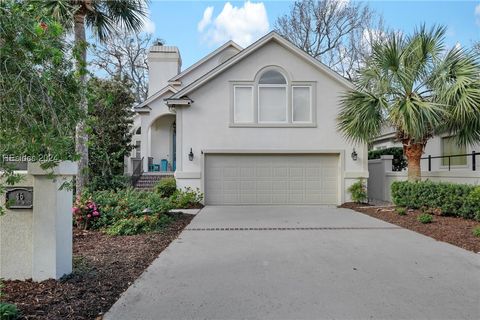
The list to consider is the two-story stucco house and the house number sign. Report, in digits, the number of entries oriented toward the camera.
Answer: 2

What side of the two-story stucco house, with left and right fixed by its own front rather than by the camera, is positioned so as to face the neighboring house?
left

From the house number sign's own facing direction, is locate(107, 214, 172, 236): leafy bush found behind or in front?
behind

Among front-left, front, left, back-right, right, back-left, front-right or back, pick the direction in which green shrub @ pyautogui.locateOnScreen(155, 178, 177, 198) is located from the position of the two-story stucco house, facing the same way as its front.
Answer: right

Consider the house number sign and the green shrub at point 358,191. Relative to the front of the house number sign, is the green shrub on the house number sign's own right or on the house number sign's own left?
on the house number sign's own left

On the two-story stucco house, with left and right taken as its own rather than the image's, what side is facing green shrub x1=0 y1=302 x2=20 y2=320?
front

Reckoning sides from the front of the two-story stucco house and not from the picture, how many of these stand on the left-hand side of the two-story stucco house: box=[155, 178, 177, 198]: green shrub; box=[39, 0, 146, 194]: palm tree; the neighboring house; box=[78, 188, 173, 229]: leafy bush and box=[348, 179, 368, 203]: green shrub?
2

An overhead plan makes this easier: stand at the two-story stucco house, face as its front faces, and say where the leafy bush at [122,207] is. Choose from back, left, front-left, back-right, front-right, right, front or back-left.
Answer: front-right

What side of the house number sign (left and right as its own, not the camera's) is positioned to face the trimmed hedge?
left

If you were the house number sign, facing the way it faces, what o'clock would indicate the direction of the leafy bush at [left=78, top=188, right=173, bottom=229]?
The leafy bush is roughly at 7 o'clock from the house number sign.

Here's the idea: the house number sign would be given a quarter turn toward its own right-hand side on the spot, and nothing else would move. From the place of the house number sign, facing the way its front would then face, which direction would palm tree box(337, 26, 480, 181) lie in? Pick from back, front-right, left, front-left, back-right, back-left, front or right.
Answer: back

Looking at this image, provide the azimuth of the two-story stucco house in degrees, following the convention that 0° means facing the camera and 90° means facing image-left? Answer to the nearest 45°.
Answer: approximately 0°

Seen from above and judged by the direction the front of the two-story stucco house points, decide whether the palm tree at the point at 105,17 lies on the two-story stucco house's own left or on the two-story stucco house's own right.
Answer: on the two-story stucco house's own right

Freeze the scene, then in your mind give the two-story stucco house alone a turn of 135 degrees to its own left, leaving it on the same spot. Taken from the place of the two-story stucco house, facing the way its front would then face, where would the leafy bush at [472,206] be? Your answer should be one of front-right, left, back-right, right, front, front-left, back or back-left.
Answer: right
